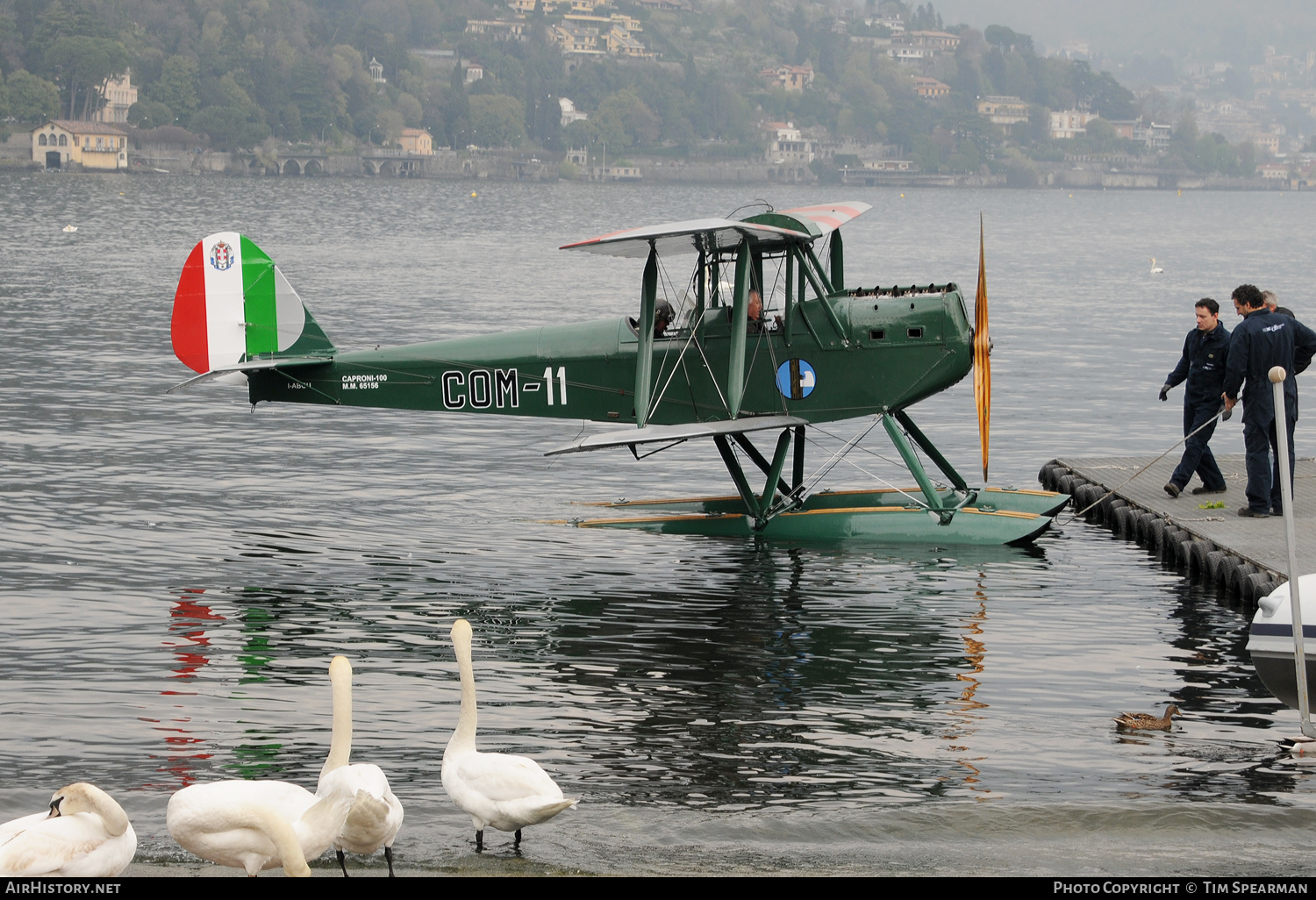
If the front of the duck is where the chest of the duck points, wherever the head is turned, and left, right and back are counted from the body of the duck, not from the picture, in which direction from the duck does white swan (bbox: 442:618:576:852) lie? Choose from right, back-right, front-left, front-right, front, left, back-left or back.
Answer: back-right

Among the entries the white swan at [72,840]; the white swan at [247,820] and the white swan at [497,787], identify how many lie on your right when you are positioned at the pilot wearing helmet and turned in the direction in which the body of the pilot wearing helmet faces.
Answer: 3

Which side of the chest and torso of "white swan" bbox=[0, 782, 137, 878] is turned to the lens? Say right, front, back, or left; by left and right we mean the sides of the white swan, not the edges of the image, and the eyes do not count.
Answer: right

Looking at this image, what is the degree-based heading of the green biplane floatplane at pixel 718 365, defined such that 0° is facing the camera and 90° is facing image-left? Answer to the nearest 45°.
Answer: approximately 270°

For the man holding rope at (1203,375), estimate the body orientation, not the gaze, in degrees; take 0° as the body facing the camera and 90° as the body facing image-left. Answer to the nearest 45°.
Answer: approximately 45°

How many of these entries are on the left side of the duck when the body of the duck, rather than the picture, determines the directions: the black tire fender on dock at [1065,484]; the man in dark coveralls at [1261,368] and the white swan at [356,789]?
2

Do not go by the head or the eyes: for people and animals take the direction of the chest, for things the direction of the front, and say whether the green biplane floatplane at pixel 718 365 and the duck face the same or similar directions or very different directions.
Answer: same or similar directions

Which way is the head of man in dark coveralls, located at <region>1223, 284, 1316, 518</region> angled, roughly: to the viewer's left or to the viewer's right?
to the viewer's left

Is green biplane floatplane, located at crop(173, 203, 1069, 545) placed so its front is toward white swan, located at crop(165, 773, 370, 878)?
no

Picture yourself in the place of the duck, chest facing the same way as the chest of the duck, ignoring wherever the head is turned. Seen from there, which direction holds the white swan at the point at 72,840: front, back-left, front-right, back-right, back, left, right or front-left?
back-right

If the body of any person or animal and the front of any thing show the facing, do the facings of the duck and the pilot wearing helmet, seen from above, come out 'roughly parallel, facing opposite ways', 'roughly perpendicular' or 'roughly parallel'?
roughly parallel

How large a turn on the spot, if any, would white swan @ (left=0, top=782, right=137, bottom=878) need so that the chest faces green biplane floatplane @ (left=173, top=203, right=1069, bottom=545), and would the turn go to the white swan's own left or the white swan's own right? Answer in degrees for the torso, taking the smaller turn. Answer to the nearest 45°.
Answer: approximately 45° to the white swan's own left

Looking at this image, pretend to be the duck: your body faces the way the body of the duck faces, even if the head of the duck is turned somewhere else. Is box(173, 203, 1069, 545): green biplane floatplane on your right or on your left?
on your left

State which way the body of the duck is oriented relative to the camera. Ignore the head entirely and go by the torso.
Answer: to the viewer's right

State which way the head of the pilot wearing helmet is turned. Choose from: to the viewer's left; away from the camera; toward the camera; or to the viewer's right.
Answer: to the viewer's right

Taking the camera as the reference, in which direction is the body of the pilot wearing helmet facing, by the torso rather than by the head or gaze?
to the viewer's right
